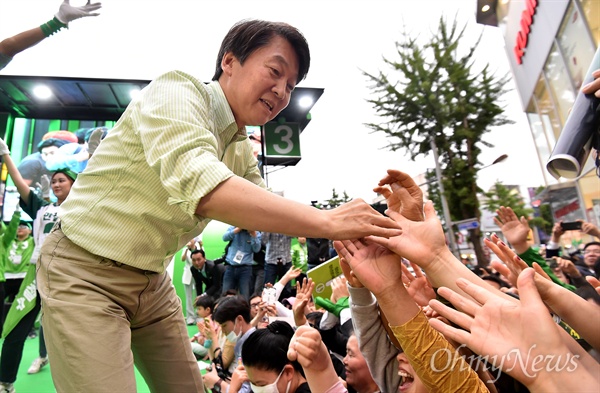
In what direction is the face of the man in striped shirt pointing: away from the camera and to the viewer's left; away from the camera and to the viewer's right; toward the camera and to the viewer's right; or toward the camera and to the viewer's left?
toward the camera and to the viewer's right

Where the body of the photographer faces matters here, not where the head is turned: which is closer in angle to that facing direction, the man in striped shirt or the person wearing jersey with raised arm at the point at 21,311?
the man in striped shirt

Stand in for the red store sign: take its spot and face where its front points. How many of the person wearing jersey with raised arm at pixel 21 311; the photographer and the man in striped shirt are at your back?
0

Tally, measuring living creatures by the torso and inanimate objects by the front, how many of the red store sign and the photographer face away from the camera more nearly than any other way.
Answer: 0

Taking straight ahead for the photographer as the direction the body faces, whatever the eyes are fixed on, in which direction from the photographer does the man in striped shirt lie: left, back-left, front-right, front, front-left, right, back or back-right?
front

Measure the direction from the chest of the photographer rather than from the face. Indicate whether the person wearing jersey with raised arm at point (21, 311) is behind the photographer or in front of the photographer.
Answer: in front

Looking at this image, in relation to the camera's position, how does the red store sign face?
facing the viewer and to the left of the viewer

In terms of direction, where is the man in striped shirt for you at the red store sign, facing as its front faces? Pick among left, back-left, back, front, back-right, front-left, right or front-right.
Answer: front-left
